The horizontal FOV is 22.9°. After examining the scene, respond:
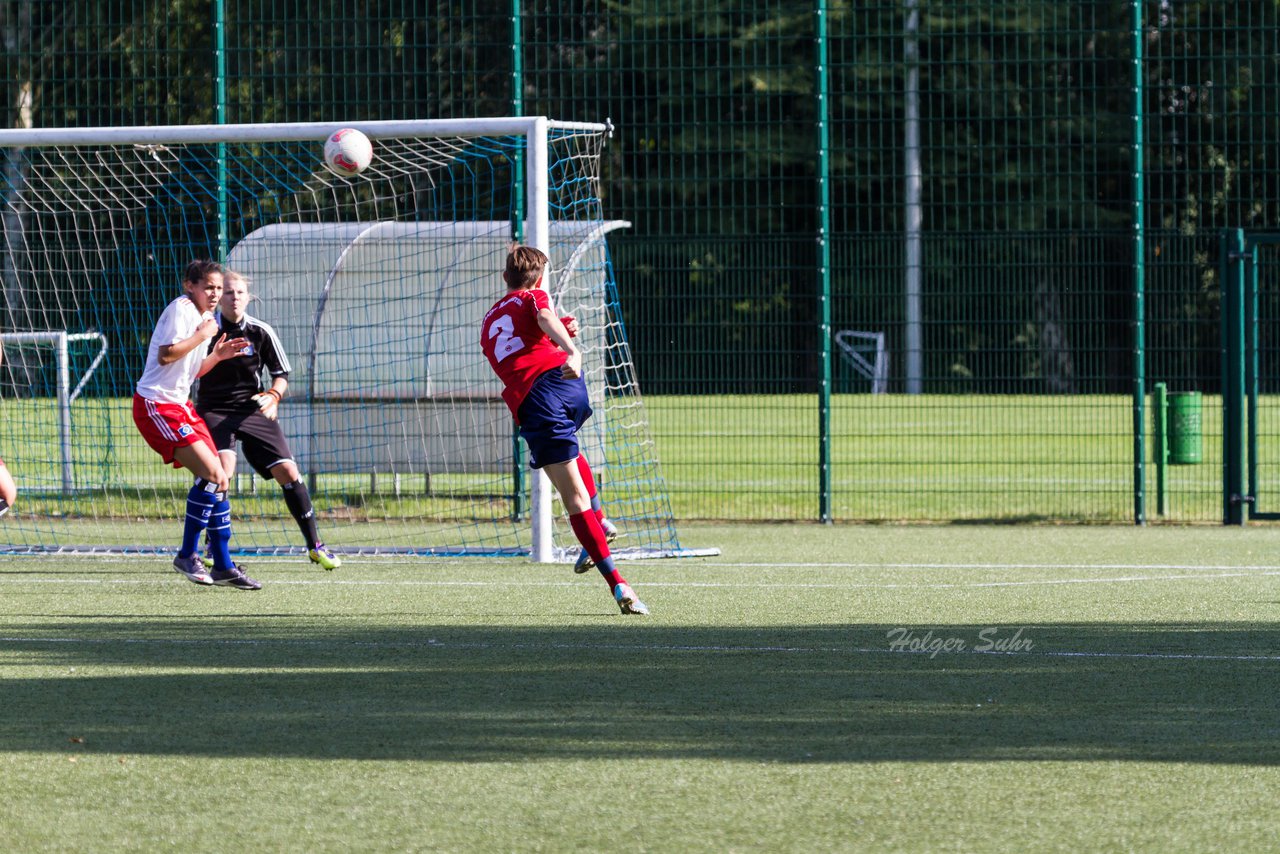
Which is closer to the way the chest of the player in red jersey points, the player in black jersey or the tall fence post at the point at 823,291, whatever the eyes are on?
the tall fence post

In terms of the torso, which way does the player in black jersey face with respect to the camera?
toward the camera

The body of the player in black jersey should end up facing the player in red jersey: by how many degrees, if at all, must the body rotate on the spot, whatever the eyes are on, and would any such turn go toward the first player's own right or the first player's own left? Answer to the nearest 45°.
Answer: approximately 45° to the first player's own left

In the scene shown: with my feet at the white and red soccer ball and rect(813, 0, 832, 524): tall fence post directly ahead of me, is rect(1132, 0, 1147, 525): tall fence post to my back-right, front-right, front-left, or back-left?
front-right

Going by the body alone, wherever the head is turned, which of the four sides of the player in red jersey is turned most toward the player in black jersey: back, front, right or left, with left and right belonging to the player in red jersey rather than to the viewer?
left

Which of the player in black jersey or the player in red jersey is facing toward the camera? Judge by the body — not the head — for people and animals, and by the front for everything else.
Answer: the player in black jersey

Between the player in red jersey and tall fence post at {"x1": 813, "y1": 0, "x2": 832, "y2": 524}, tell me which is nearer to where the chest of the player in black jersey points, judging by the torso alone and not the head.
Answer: the player in red jersey

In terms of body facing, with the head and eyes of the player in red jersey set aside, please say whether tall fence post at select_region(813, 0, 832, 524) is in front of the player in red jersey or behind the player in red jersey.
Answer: in front

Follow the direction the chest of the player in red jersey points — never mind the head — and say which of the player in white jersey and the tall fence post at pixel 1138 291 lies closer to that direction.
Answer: the tall fence post

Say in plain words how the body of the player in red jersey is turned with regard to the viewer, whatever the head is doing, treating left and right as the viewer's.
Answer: facing away from the viewer and to the right of the viewer

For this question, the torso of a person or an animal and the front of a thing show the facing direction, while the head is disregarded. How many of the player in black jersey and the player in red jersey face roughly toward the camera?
1

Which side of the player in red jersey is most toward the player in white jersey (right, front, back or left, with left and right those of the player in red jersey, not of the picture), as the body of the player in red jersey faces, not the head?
left
